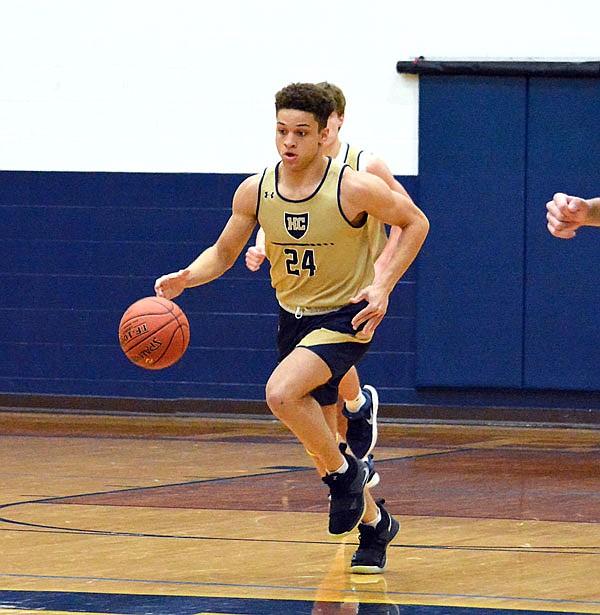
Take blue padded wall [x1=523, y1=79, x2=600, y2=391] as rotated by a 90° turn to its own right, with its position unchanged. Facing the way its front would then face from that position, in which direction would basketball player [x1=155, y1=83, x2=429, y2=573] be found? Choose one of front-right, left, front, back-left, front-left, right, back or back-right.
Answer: left

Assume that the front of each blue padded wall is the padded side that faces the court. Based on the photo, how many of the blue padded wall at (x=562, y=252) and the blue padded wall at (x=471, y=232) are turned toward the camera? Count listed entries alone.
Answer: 2

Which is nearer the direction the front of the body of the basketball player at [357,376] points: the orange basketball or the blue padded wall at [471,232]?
the orange basketball

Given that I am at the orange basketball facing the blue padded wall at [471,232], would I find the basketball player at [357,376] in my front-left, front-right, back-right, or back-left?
front-right

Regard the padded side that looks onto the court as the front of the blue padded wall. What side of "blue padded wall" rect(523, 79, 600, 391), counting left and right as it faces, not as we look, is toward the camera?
front

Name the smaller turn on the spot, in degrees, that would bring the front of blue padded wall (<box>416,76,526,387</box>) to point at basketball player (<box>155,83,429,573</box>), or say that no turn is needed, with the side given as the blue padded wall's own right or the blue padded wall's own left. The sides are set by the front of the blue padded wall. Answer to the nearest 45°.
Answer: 0° — it already faces them

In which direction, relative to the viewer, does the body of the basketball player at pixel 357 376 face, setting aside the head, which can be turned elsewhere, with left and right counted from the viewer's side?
facing the viewer and to the left of the viewer

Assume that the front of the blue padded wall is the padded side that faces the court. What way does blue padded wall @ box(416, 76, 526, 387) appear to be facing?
toward the camera

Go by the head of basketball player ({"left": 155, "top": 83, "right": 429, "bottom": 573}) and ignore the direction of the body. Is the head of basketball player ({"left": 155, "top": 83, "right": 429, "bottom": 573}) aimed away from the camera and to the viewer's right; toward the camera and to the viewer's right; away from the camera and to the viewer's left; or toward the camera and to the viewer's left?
toward the camera and to the viewer's left

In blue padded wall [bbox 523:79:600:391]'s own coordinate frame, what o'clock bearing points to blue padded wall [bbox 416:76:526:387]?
blue padded wall [bbox 416:76:526:387] is roughly at 3 o'clock from blue padded wall [bbox 523:79:600:391].
